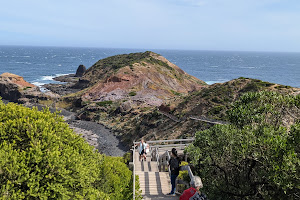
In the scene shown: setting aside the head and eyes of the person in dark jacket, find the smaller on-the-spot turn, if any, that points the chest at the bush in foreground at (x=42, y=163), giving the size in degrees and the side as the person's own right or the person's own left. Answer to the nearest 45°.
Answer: approximately 45° to the person's own left

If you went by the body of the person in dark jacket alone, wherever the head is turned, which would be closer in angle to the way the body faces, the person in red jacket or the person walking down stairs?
the person walking down stairs
